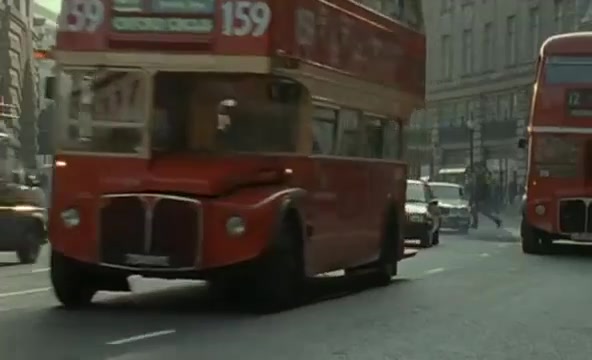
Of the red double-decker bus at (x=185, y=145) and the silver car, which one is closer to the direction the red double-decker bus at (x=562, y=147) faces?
the red double-decker bus

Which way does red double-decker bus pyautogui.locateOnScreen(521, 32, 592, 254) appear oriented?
toward the camera

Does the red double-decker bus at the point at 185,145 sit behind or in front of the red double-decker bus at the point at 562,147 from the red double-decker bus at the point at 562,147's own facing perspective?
in front

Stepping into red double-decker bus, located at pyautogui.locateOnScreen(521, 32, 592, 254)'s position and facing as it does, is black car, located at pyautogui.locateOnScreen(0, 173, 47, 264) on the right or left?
on its right

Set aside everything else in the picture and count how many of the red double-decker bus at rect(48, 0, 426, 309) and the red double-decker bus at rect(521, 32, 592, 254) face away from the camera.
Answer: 0

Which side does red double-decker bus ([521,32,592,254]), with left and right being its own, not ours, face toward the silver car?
back

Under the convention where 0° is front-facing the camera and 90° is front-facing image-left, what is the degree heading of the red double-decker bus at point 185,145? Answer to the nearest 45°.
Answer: approximately 45°

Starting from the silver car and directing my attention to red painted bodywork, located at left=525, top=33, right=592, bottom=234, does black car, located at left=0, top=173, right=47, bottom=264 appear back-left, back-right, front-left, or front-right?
front-right
